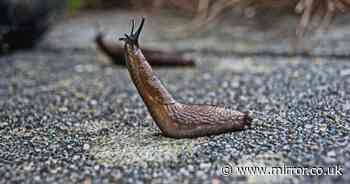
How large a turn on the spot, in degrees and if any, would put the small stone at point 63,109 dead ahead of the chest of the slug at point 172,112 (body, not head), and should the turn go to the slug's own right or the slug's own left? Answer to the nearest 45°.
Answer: approximately 45° to the slug's own right

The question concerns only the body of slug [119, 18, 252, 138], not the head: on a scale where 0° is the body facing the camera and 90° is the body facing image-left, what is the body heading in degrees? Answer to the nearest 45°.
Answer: approximately 90°
